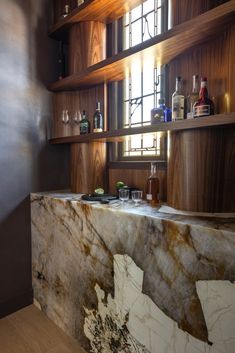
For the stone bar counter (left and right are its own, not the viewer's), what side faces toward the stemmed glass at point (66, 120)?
right

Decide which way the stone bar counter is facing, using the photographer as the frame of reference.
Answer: facing the viewer and to the left of the viewer
